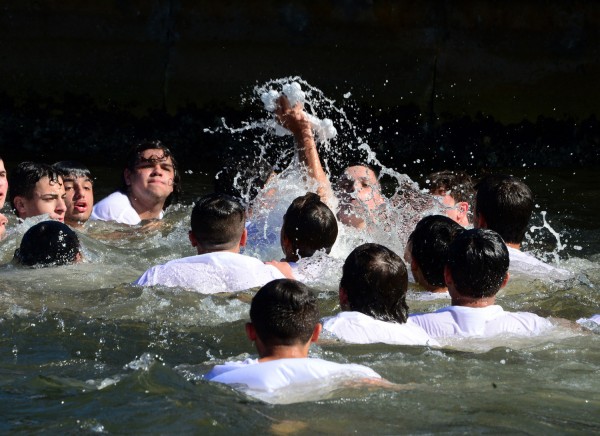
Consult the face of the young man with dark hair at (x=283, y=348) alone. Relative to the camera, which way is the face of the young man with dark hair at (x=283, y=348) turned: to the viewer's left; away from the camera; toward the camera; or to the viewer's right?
away from the camera

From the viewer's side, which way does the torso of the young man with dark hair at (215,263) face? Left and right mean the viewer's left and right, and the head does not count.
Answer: facing away from the viewer

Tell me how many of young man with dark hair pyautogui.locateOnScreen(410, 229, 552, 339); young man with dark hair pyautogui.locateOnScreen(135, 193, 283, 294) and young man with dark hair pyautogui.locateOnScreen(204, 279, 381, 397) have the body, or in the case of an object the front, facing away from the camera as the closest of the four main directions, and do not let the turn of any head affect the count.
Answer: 3

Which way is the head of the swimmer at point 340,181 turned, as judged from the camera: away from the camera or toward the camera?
toward the camera

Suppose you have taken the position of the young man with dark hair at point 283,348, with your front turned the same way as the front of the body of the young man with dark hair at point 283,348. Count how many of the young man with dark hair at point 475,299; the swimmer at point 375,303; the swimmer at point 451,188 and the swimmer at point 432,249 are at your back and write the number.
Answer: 0

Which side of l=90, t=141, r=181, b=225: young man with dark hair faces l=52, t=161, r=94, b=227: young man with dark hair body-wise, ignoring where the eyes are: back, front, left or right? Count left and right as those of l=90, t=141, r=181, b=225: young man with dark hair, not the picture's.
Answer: right

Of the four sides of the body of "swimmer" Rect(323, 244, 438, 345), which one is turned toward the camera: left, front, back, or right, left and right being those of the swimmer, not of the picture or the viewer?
back

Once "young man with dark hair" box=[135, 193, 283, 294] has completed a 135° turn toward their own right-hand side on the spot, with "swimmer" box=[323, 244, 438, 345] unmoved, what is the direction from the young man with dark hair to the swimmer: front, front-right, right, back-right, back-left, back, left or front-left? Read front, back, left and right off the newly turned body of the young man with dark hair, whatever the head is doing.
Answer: front

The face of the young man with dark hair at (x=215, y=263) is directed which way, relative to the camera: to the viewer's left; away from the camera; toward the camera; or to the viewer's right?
away from the camera

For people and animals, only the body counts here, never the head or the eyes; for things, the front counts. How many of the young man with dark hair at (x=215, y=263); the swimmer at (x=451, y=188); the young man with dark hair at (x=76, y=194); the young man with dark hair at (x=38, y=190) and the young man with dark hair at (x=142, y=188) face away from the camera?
1

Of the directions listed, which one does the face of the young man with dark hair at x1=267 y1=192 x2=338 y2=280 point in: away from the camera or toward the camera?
away from the camera
